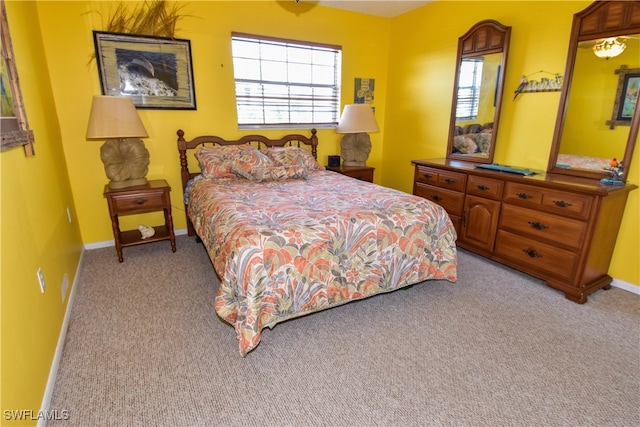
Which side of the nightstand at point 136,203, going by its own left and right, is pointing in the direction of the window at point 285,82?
left

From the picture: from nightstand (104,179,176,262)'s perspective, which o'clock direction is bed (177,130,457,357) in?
The bed is roughly at 11 o'clock from the nightstand.

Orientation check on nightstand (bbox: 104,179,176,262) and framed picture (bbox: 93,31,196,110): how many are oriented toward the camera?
2

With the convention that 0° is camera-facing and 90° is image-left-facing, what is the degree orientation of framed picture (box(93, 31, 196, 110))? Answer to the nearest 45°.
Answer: approximately 0°

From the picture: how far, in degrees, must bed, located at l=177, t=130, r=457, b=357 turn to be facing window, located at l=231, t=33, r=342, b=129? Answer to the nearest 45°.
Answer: approximately 135° to its left

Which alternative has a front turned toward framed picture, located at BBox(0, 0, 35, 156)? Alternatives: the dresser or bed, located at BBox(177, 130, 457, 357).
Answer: the dresser

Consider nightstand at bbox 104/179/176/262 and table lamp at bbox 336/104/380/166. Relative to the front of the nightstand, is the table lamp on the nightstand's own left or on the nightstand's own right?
on the nightstand's own left

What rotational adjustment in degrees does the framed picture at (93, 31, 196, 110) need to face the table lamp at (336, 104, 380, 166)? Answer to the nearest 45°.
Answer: approximately 90° to its left

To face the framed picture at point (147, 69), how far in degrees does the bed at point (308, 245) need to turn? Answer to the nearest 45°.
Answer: approximately 180°

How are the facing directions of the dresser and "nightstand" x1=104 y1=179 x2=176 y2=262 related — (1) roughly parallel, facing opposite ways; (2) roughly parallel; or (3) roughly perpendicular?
roughly perpendicular

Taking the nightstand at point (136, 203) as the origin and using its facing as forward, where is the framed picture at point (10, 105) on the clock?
The framed picture is roughly at 1 o'clock from the nightstand.

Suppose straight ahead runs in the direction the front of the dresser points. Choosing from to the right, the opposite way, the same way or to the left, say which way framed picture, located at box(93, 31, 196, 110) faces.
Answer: to the left

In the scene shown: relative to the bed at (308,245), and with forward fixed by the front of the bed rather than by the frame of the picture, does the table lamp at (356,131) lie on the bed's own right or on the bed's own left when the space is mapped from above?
on the bed's own left

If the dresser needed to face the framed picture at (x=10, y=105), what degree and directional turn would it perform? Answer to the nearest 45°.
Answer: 0° — it already faces it
